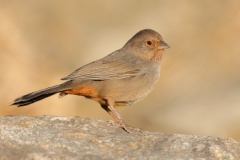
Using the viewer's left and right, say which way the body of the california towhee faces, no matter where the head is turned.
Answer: facing to the right of the viewer
